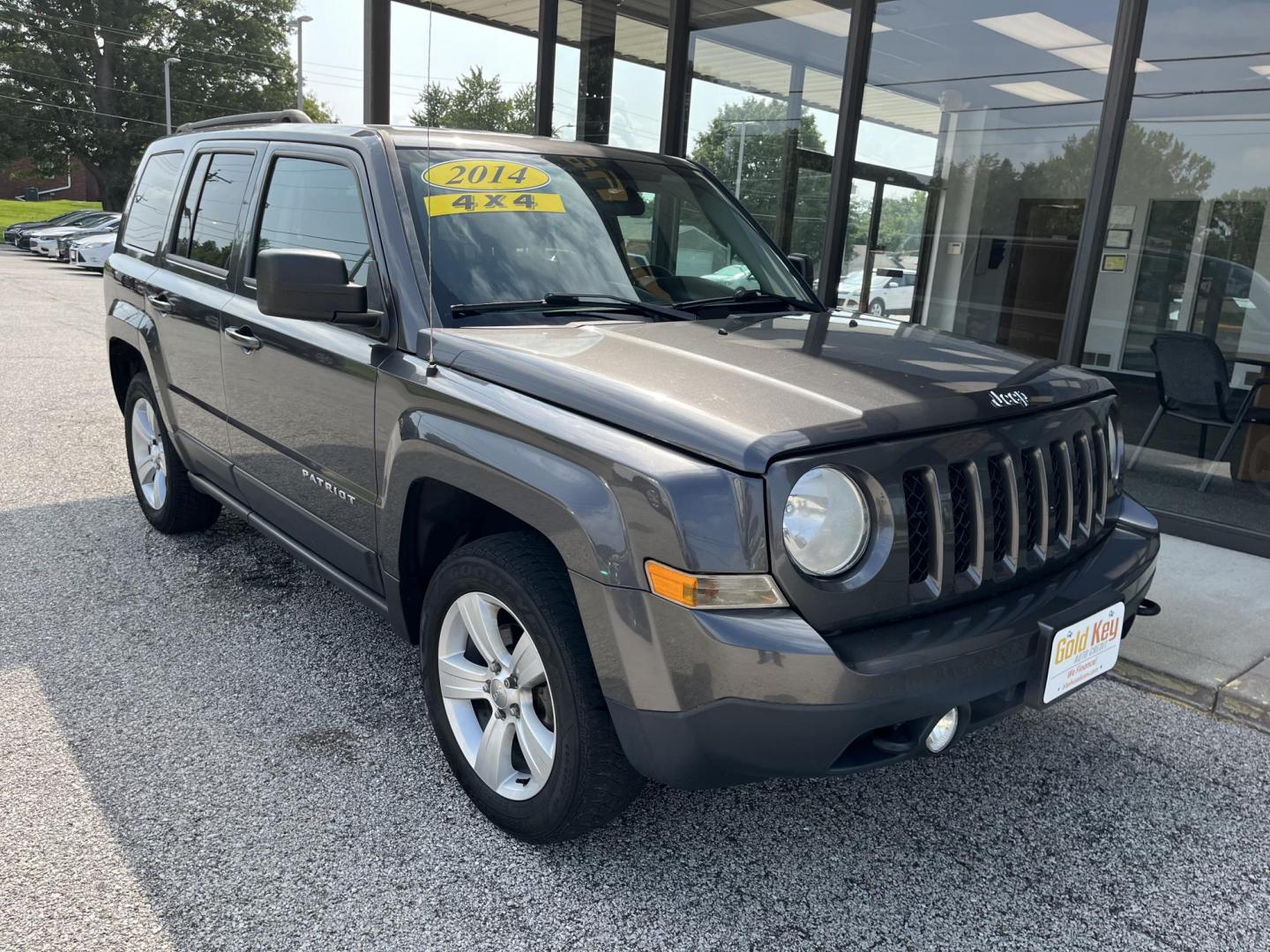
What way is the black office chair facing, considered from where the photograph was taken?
facing away from the viewer and to the right of the viewer

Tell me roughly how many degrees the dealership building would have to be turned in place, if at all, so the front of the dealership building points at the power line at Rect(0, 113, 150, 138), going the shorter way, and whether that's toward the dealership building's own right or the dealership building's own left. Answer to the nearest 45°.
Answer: approximately 90° to the dealership building's own right
